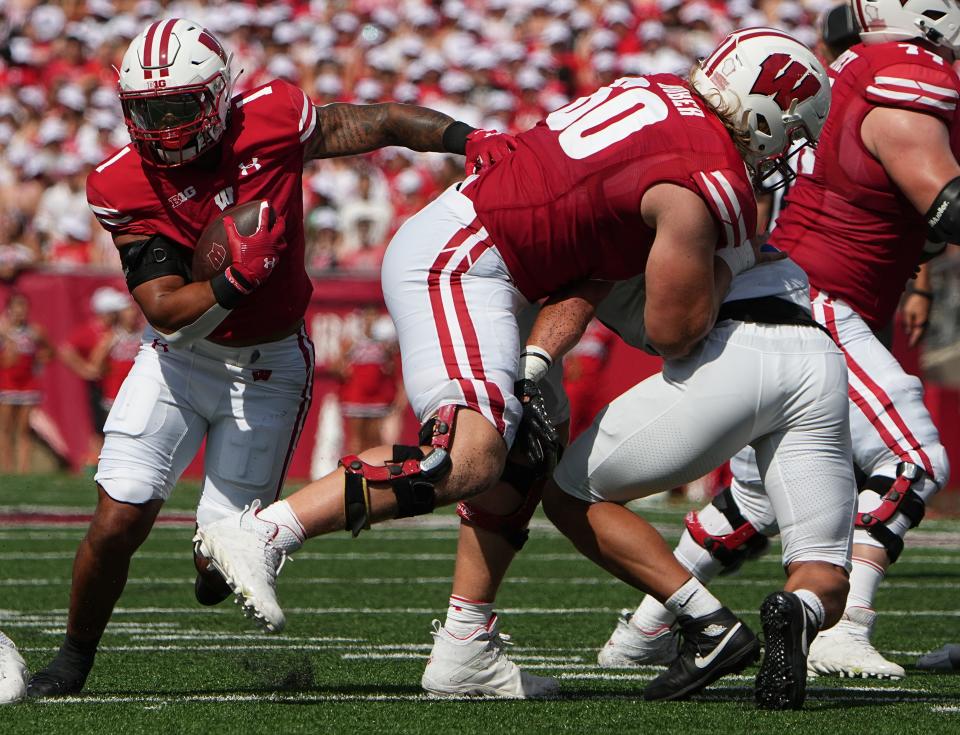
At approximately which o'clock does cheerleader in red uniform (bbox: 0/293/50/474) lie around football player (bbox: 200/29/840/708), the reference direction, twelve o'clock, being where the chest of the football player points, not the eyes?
The cheerleader in red uniform is roughly at 8 o'clock from the football player.

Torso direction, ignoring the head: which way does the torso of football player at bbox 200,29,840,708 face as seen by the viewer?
to the viewer's right

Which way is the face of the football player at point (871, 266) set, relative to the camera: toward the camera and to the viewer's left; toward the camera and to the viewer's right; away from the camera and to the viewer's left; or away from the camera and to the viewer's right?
away from the camera and to the viewer's right

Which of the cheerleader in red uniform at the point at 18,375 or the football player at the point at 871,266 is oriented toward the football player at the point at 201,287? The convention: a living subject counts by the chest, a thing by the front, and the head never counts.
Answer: the cheerleader in red uniform

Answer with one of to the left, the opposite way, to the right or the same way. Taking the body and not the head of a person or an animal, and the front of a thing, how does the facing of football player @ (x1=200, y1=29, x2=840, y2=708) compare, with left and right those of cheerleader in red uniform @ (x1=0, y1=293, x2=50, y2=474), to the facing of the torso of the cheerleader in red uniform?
to the left

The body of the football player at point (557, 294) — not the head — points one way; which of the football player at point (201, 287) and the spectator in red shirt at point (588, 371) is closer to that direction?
the spectator in red shirt

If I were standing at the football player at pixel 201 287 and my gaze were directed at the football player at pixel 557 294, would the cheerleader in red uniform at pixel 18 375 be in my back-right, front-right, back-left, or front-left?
back-left

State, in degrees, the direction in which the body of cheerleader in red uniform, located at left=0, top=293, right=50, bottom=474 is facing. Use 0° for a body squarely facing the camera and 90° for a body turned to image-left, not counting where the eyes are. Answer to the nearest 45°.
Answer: approximately 0°

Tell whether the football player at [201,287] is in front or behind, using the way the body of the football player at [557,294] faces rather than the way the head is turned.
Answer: behind

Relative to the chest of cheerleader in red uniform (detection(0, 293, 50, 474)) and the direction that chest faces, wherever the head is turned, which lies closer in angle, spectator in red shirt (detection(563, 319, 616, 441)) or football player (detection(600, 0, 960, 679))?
the football player
